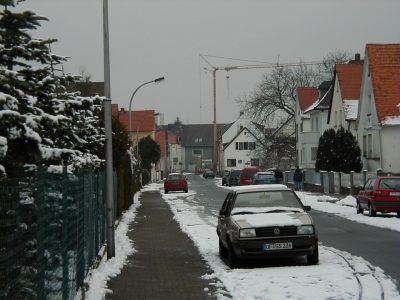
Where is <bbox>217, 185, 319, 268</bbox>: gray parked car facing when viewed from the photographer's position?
facing the viewer

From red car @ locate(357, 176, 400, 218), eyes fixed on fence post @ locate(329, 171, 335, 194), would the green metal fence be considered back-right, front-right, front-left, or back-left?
back-left

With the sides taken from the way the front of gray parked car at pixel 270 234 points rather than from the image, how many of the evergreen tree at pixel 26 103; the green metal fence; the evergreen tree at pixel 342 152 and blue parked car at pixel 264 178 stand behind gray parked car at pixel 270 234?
2

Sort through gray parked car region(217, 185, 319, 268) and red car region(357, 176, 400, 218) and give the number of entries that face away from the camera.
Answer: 1

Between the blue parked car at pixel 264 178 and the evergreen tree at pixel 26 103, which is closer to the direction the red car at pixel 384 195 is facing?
the blue parked car

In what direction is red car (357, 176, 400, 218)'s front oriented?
away from the camera

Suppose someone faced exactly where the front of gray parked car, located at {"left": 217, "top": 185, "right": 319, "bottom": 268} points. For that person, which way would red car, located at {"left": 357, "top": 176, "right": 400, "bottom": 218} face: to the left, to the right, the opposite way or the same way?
the opposite way

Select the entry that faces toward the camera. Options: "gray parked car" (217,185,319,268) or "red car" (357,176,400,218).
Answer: the gray parked car
